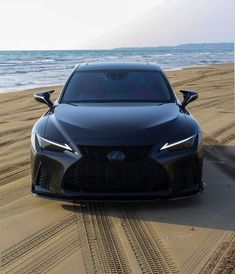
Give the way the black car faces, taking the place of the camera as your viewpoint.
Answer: facing the viewer
